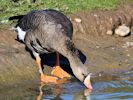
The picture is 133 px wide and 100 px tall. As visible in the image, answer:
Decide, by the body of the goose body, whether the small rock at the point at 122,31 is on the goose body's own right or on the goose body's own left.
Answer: on the goose body's own left

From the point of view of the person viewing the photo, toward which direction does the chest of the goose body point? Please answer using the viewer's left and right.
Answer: facing the viewer and to the right of the viewer
